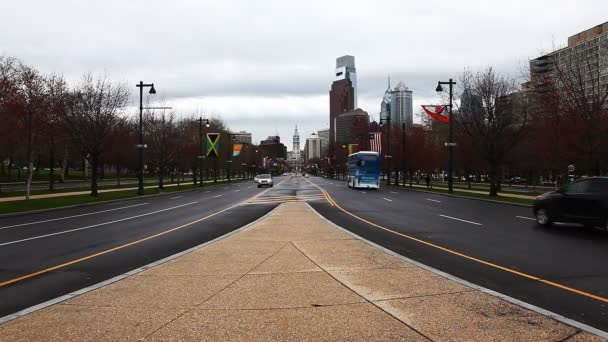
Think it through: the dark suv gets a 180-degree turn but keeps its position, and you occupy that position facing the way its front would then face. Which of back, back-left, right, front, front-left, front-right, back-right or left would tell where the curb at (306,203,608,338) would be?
front-right

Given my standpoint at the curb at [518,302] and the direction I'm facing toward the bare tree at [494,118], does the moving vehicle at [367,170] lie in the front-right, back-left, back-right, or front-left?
front-left

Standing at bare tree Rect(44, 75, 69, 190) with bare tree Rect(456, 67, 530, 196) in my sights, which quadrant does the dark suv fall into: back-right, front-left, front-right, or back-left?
front-right

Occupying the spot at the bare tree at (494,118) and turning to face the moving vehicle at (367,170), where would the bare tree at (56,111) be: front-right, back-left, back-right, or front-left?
front-left

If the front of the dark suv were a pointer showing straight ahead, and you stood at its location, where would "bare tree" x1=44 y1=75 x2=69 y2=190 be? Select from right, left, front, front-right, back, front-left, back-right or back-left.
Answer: front-left

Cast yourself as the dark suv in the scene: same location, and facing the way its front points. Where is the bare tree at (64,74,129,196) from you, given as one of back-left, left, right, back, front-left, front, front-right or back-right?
front-left

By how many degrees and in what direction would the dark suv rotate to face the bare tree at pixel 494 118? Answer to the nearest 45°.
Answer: approximately 45° to its right

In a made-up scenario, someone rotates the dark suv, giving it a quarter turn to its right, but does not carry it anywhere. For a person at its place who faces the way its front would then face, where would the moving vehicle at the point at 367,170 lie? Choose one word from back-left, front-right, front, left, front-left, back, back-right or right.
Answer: left

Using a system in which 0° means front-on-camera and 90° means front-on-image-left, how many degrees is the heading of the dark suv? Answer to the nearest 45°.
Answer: approximately 135°

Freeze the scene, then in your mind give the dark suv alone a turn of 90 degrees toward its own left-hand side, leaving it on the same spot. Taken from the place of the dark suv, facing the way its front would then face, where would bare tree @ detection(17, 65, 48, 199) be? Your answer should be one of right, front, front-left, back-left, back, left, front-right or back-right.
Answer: front-right

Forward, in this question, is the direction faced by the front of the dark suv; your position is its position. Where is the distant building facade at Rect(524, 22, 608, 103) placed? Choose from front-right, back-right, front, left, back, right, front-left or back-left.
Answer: front-right

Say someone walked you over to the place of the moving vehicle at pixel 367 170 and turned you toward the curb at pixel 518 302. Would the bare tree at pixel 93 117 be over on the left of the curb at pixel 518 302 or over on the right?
right
